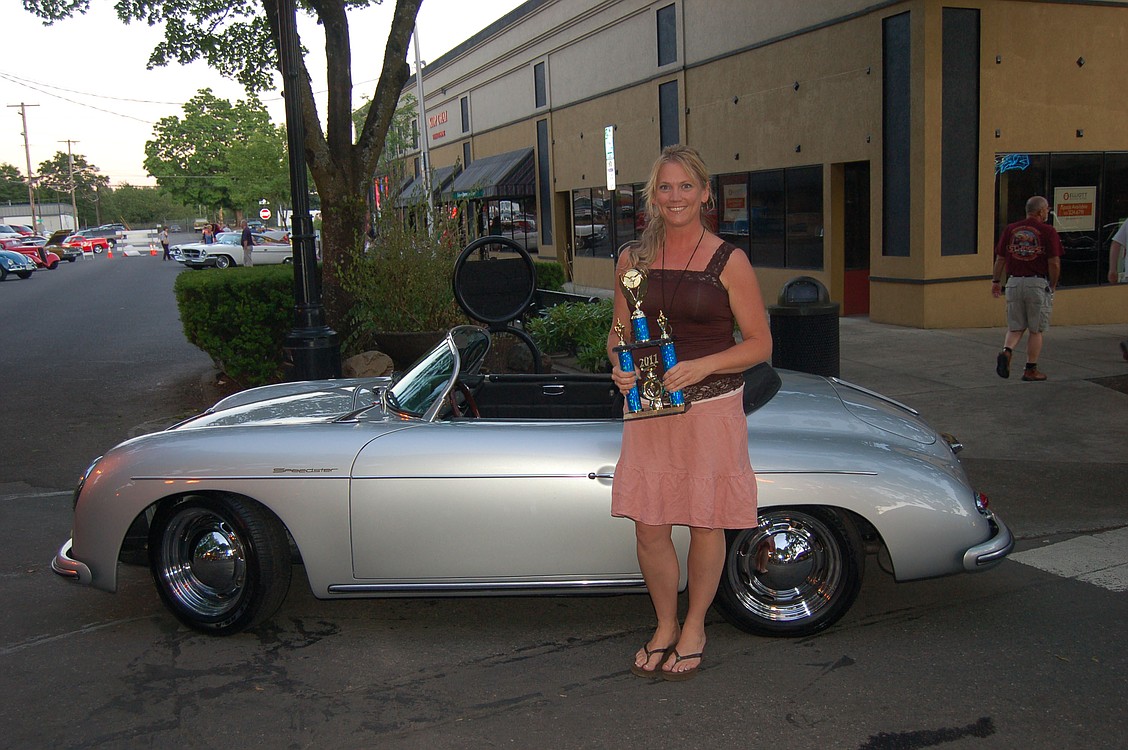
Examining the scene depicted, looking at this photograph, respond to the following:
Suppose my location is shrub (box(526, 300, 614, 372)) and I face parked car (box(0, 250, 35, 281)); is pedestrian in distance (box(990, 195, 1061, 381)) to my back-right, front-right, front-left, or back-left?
back-right

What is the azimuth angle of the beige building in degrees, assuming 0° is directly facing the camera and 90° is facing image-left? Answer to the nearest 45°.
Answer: approximately 45°

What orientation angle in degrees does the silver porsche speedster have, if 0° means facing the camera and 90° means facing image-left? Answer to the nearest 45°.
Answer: approximately 90°

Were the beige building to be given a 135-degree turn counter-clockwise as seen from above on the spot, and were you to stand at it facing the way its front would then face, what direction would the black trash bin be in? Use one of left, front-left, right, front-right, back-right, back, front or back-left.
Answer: right

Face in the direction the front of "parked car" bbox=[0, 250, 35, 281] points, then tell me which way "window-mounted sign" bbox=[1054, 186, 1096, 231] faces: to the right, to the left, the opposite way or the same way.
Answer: to the right

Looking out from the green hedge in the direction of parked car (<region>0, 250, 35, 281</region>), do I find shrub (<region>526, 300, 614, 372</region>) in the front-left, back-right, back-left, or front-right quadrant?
back-right

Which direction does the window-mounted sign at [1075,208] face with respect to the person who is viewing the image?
facing the viewer

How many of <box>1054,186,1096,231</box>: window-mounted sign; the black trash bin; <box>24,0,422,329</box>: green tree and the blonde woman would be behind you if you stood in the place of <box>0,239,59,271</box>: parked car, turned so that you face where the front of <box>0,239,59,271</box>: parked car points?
0

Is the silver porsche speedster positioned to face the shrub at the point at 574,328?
no

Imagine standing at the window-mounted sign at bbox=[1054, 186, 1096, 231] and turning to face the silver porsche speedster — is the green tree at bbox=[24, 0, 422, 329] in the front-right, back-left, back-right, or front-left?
front-right

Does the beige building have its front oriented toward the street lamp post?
yes

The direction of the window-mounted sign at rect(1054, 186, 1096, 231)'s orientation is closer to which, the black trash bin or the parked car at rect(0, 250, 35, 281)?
the black trash bin

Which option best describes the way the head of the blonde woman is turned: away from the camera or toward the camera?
toward the camera

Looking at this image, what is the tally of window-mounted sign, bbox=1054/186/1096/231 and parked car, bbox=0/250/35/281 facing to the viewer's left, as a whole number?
0

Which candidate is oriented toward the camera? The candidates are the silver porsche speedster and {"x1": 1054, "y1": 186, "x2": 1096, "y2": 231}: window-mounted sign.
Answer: the window-mounted sign

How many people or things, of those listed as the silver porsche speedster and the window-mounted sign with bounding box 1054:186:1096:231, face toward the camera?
1

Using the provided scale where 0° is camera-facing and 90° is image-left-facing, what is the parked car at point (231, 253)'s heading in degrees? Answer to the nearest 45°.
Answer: approximately 45°

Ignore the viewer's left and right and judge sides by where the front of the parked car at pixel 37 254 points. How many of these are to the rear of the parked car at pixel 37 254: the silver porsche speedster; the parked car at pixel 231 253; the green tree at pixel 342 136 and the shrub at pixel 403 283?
0

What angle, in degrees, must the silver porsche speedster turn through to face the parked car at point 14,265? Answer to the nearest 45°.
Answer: approximately 45° to its right

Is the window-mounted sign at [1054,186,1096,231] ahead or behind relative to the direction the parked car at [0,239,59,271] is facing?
ahead

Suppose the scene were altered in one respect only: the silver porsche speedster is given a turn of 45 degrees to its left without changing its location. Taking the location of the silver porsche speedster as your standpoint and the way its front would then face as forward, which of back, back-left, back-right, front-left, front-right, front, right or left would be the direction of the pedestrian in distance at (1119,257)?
back
